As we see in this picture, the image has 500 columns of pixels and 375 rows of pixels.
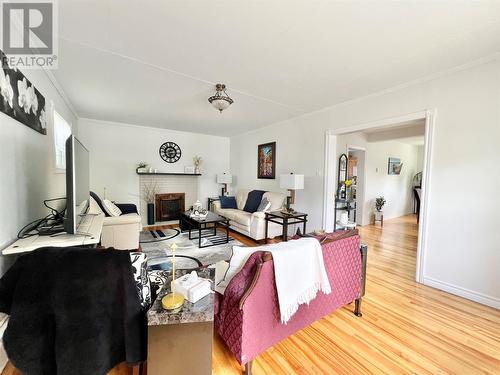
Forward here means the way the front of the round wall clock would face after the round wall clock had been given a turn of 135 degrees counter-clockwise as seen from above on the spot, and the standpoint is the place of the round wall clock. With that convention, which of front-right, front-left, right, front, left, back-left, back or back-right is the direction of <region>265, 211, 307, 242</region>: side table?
right

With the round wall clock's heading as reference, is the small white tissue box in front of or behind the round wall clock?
in front

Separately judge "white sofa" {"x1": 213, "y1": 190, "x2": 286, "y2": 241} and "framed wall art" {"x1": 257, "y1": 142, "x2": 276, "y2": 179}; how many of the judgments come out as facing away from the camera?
0

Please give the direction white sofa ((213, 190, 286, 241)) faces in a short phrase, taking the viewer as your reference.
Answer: facing the viewer and to the left of the viewer

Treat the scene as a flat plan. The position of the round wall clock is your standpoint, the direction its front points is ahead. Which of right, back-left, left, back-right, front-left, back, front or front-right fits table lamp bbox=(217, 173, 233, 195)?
left

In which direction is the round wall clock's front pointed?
toward the camera

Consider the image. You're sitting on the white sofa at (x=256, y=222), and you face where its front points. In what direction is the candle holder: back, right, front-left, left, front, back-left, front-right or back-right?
front-left

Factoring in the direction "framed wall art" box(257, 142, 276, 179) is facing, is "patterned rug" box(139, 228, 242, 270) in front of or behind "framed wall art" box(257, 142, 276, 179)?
in front

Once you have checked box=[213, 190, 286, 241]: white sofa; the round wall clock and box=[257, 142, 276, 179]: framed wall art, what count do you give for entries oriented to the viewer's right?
0

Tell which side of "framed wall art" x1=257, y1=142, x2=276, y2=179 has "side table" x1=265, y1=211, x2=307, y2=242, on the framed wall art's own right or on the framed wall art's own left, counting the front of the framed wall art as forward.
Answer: on the framed wall art's own left

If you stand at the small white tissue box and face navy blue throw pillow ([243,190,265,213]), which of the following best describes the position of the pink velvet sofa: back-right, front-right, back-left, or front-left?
front-right

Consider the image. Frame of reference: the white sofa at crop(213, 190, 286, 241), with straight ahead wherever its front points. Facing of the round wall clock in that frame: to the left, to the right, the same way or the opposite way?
to the left

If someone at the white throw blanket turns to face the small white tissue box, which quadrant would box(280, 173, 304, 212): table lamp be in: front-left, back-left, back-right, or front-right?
back-right

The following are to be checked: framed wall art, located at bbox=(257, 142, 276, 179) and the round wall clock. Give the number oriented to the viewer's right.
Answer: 0

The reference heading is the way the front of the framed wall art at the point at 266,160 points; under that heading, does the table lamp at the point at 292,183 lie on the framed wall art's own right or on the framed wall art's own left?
on the framed wall art's own left

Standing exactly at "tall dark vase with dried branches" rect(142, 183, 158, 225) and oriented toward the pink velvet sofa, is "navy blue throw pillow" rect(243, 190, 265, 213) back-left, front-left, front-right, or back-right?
front-left

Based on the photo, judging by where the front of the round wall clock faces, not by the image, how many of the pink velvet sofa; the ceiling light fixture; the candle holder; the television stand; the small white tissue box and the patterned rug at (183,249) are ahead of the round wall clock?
6

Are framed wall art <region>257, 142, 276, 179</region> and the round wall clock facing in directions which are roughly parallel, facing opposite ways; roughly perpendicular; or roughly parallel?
roughly perpendicular
